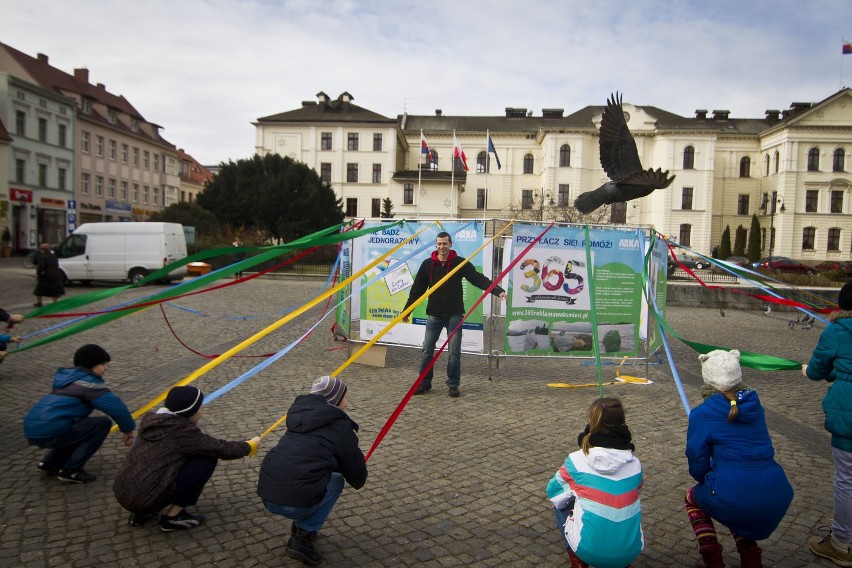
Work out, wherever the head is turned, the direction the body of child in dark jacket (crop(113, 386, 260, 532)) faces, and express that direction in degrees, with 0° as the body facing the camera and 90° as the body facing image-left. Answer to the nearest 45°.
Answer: approximately 225°

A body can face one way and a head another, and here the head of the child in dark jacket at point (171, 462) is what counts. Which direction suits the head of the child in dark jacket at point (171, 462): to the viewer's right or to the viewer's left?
to the viewer's right

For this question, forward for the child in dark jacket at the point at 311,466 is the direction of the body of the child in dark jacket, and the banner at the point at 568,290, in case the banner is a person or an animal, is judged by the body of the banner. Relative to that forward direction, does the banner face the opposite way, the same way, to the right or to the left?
the opposite way

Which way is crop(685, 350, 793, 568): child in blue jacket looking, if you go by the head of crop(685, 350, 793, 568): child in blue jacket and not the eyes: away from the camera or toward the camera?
away from the camera

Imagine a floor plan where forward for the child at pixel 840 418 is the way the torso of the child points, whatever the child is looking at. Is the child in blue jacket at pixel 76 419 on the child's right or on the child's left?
on the child's left

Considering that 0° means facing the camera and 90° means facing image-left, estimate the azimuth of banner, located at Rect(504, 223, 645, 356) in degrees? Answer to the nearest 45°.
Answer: approximately 0°

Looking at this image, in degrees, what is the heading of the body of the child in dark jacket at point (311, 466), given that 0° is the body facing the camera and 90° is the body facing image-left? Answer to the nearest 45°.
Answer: approximately 225°

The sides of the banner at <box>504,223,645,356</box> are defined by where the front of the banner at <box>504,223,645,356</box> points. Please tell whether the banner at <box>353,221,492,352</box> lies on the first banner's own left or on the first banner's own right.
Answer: on the first banner's own right

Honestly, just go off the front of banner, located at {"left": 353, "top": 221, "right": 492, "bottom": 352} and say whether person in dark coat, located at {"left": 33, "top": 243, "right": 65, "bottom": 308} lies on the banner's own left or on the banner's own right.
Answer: on the banner's own right

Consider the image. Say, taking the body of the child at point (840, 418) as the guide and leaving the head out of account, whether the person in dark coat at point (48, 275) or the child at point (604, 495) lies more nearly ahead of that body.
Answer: the person in dark coat
